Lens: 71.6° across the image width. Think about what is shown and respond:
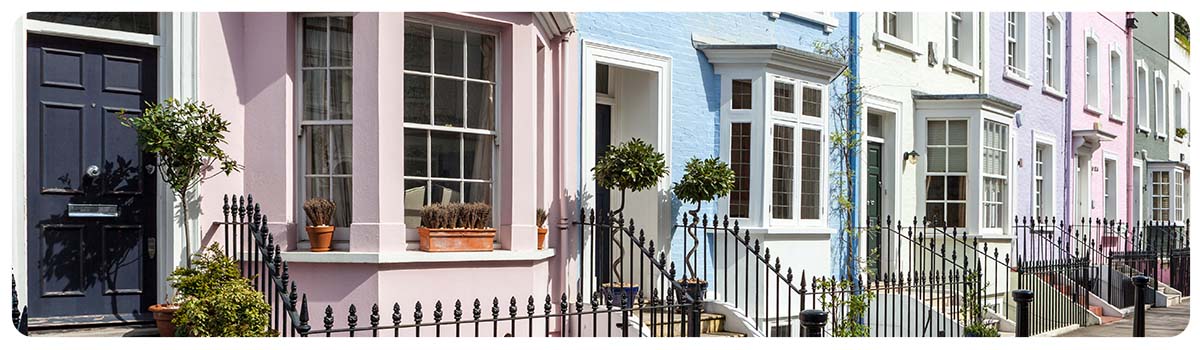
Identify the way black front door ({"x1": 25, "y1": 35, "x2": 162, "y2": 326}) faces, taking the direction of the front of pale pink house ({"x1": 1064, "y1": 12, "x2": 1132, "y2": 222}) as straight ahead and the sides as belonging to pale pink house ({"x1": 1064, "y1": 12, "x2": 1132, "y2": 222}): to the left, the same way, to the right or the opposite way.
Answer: the same way

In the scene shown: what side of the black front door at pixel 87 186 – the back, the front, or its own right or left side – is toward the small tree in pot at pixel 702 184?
left

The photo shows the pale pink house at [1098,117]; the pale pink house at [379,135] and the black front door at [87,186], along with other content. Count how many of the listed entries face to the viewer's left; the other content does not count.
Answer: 0

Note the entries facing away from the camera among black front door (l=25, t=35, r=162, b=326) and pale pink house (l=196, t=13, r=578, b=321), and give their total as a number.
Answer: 0

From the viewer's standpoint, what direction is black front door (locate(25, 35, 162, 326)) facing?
toward the camera

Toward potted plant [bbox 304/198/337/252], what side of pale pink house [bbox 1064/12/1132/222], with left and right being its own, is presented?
right

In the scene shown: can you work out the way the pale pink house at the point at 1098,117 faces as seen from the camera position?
facing the viewer and to the right of the viewer

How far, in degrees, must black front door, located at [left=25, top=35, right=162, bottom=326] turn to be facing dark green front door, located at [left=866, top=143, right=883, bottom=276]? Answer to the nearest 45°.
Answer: approximately 90° to its left

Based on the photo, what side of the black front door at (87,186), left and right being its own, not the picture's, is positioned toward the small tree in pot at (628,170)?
left

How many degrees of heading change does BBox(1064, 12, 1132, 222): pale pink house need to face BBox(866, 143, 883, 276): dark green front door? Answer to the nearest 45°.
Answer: approximately 90° to its right

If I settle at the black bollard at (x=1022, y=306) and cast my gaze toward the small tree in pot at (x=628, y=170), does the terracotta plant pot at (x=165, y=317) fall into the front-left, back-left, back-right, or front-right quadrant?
front-left

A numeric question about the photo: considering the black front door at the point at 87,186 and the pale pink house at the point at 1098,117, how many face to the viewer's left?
0

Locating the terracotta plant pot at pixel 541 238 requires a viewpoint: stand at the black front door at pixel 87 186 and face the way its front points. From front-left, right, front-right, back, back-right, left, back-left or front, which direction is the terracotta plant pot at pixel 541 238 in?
left

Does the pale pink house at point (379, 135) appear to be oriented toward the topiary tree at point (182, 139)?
no

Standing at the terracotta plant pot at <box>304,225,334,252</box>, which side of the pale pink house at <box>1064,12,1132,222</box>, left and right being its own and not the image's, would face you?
right
